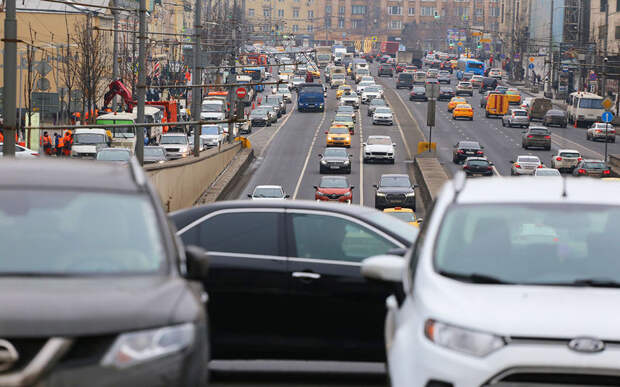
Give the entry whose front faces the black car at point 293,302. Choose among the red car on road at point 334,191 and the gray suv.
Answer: the red car on road

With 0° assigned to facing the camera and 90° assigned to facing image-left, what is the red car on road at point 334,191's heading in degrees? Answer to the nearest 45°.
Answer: approximately 0°

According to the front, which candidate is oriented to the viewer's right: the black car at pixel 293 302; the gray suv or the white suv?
the black car

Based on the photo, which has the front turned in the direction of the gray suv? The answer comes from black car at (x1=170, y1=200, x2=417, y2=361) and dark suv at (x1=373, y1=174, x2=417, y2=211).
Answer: the dark suv

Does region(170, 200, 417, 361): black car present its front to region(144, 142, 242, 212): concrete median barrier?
no

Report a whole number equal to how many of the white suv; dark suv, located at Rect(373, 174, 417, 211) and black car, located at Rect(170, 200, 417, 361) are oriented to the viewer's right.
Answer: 1

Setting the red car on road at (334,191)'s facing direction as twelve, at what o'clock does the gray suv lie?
The gray suv is roughly at 12 o'clock from the red car on road.

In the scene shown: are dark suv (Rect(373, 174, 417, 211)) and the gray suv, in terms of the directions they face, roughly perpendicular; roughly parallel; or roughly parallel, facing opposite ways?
roughly parallel

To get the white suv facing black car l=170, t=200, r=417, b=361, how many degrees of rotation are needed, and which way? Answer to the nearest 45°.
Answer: approximately 135° to its right

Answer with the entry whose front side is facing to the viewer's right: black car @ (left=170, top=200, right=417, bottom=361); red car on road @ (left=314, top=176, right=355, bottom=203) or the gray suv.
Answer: the black car

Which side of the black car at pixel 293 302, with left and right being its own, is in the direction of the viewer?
right

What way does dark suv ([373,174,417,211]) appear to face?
toward the camera

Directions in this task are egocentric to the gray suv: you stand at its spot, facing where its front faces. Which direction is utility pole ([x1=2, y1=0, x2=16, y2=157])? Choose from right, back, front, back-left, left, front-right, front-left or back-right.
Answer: back

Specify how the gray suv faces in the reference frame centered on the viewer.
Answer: facing the viewer

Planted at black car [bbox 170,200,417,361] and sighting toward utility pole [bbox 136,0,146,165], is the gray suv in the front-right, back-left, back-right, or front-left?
back-left

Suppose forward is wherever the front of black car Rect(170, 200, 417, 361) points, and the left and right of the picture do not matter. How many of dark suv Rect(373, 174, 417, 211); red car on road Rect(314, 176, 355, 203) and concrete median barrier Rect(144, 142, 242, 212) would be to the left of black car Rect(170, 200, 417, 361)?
3

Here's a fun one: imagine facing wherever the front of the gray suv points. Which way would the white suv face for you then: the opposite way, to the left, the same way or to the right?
the same way

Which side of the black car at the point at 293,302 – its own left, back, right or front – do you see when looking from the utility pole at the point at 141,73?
left

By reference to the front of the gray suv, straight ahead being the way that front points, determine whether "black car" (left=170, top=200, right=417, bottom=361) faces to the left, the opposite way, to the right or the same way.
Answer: to the left
